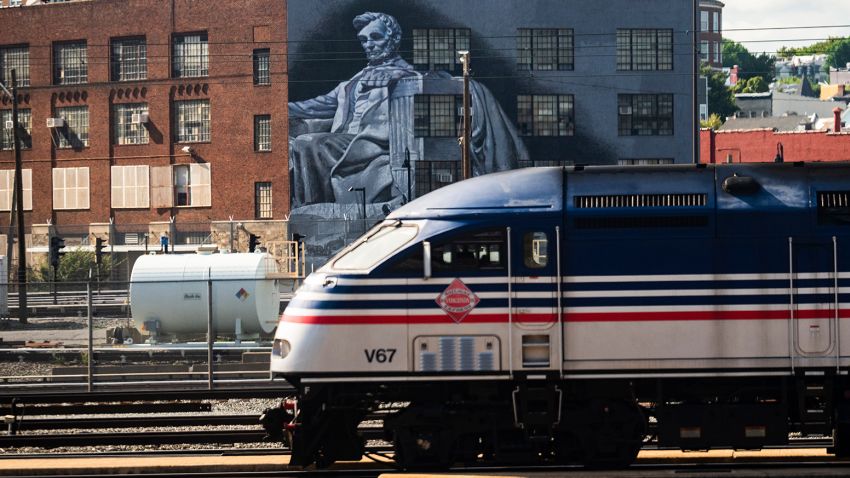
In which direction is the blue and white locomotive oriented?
to the viewer's left

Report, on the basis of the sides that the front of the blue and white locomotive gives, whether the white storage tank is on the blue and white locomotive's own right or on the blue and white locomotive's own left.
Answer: on the blue and white locomotive's own right
